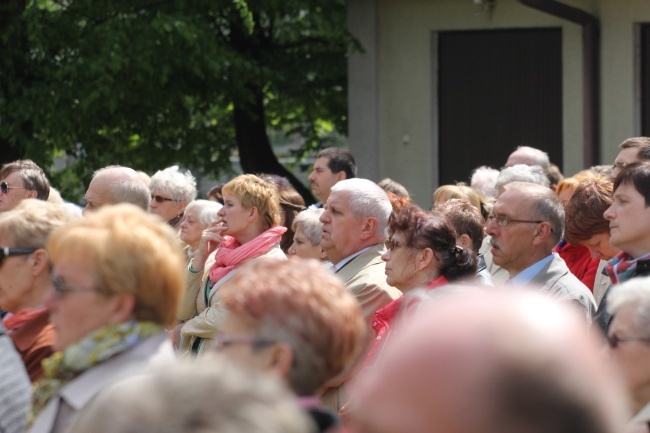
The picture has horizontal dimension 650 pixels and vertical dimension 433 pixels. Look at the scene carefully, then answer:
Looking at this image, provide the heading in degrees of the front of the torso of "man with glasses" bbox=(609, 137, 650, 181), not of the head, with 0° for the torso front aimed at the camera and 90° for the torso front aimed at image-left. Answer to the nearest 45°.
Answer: approximately 90°

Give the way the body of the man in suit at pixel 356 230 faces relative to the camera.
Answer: to the viewer's left

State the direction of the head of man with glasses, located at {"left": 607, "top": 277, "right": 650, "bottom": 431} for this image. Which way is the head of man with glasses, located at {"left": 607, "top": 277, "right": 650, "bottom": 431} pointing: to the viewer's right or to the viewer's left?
to the viewer's left

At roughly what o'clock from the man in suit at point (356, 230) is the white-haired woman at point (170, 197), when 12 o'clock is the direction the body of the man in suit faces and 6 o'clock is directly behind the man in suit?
The white-haired woman is roughly at 2 o'clock from the man in suit.

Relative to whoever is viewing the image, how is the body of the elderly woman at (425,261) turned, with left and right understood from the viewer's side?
facing to the left of the viewer

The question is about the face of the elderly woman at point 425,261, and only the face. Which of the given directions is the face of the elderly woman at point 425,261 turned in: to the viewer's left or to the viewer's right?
to the viewer's left
